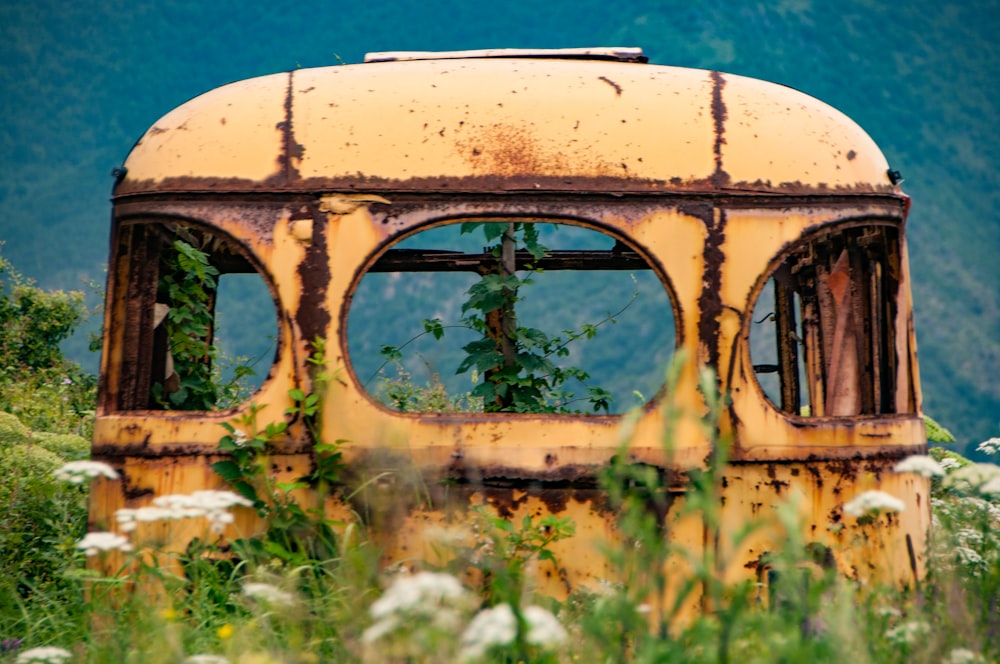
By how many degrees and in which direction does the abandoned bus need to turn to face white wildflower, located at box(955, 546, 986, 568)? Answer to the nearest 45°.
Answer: approximately 90° to its right

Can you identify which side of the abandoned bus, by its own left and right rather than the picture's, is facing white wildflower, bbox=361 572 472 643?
back

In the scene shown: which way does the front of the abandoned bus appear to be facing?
away from the camera

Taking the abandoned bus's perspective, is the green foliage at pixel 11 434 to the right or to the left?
on its left

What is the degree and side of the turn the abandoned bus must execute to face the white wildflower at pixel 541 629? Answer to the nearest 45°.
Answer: approximately 180°

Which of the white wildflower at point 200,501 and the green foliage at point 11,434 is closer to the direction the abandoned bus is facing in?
the green foliage

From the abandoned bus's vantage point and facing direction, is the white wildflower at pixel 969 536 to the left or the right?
on its right

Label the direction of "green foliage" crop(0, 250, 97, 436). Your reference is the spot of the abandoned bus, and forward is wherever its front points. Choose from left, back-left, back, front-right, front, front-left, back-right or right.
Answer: front-left

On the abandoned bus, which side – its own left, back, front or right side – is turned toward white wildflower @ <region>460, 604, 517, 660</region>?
back

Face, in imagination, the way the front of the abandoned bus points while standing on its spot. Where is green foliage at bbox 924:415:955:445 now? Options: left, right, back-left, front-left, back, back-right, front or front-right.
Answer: front-right

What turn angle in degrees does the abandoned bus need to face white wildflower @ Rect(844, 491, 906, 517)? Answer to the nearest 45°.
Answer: approximately 135° to its right

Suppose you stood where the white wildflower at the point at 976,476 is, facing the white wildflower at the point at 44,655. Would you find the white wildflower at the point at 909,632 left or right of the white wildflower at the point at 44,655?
left
